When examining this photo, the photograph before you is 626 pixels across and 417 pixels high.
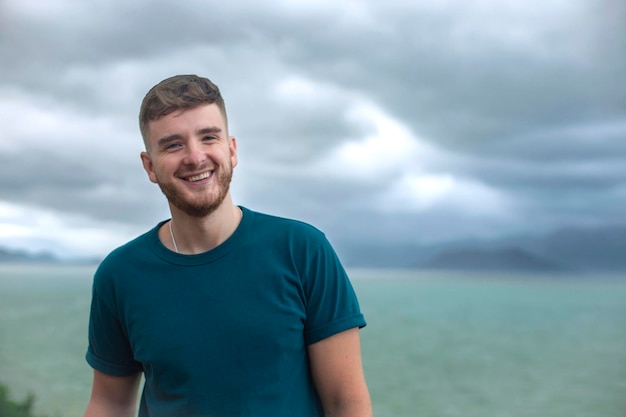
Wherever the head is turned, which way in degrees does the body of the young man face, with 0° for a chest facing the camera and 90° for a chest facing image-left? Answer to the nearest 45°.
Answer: approximately 0°
